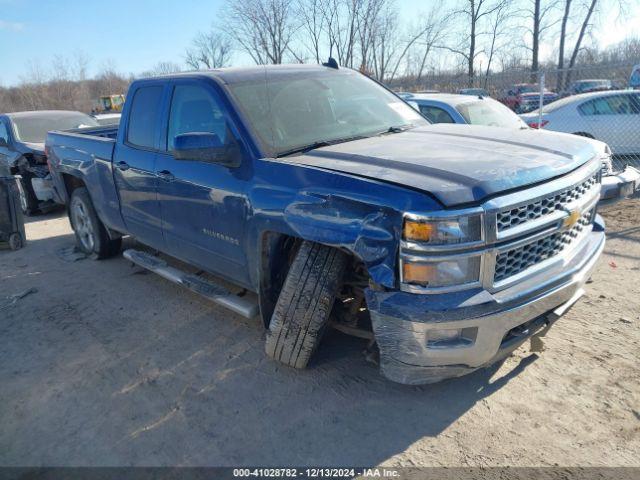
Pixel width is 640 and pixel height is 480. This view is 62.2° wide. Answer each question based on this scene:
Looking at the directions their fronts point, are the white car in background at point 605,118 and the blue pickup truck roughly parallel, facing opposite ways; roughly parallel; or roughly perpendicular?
roughly parallel

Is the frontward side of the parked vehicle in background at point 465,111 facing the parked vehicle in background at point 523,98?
no

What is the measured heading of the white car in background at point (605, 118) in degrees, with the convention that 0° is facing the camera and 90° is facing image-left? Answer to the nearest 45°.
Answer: approximately 270°

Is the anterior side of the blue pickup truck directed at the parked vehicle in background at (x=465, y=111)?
no

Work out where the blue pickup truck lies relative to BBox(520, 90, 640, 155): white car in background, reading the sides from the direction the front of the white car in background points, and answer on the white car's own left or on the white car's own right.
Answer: on the white car's own right

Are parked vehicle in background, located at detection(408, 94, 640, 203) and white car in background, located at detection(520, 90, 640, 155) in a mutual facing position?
no

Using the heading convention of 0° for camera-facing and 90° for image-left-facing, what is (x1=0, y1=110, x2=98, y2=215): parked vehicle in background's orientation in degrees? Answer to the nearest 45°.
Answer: approximately 315°

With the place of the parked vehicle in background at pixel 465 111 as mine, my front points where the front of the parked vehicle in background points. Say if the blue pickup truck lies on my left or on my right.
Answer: on my right

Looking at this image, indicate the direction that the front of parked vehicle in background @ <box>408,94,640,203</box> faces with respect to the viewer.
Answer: facing the viewer and to the right of the viewer

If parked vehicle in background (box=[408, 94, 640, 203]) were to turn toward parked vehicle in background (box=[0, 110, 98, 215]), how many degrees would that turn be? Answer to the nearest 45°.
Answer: approximately 135° to its right

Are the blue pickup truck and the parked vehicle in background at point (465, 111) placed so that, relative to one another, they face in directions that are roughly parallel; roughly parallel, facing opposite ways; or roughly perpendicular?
roughly parallel

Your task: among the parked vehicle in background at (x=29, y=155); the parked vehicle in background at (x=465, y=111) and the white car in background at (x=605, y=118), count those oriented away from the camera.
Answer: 0
